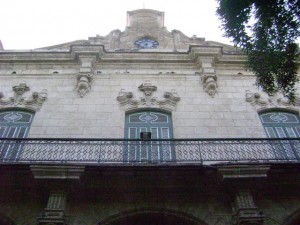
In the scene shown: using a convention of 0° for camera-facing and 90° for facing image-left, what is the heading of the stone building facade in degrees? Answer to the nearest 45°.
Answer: approximately 0°

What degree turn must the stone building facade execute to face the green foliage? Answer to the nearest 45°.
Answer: approximately 45° to its left
